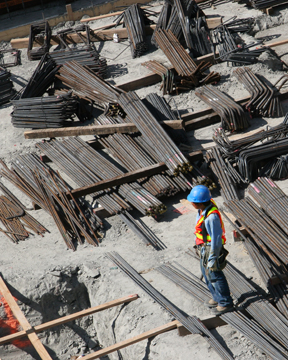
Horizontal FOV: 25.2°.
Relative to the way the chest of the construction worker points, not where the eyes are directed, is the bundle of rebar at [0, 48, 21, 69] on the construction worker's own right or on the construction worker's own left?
on the construction worker's own right

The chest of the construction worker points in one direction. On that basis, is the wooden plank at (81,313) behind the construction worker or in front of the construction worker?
in front

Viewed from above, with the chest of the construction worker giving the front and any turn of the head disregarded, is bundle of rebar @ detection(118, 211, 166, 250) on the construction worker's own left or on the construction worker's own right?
on the construction worker's own right

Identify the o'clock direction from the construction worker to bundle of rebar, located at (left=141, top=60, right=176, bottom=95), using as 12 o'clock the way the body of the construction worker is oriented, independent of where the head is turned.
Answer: The bundle of rebar is roughly at 3 o'clock from the construction worker.

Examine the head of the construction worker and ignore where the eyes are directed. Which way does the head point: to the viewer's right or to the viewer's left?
to the viewer's left

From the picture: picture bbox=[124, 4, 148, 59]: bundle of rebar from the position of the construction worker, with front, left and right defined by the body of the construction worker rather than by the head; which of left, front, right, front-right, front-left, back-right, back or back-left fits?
right

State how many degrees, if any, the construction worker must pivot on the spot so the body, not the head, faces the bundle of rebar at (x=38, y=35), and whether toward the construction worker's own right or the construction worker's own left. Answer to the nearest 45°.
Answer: approximately 90° to the construction worker's own right

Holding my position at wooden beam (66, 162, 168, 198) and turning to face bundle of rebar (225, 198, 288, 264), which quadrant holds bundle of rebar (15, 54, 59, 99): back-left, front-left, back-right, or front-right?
back-left

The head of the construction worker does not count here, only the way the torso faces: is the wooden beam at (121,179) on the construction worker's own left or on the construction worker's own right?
on the construction worker's own right

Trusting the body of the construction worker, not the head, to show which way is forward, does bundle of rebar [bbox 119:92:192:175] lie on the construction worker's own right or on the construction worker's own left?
on the construction worker's own right

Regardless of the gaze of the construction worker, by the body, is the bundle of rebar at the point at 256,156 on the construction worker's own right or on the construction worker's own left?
on the construction worker's own right
